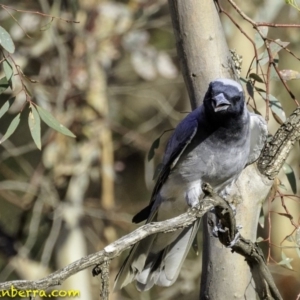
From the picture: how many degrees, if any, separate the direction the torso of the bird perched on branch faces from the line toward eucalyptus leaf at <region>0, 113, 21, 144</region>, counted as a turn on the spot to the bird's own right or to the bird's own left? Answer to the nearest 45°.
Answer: approximately 90° to the bird's own right

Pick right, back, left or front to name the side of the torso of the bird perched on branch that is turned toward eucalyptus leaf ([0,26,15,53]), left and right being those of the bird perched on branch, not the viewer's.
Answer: right

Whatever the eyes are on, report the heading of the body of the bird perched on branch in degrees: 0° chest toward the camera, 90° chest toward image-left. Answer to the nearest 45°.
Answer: approximately 315°
